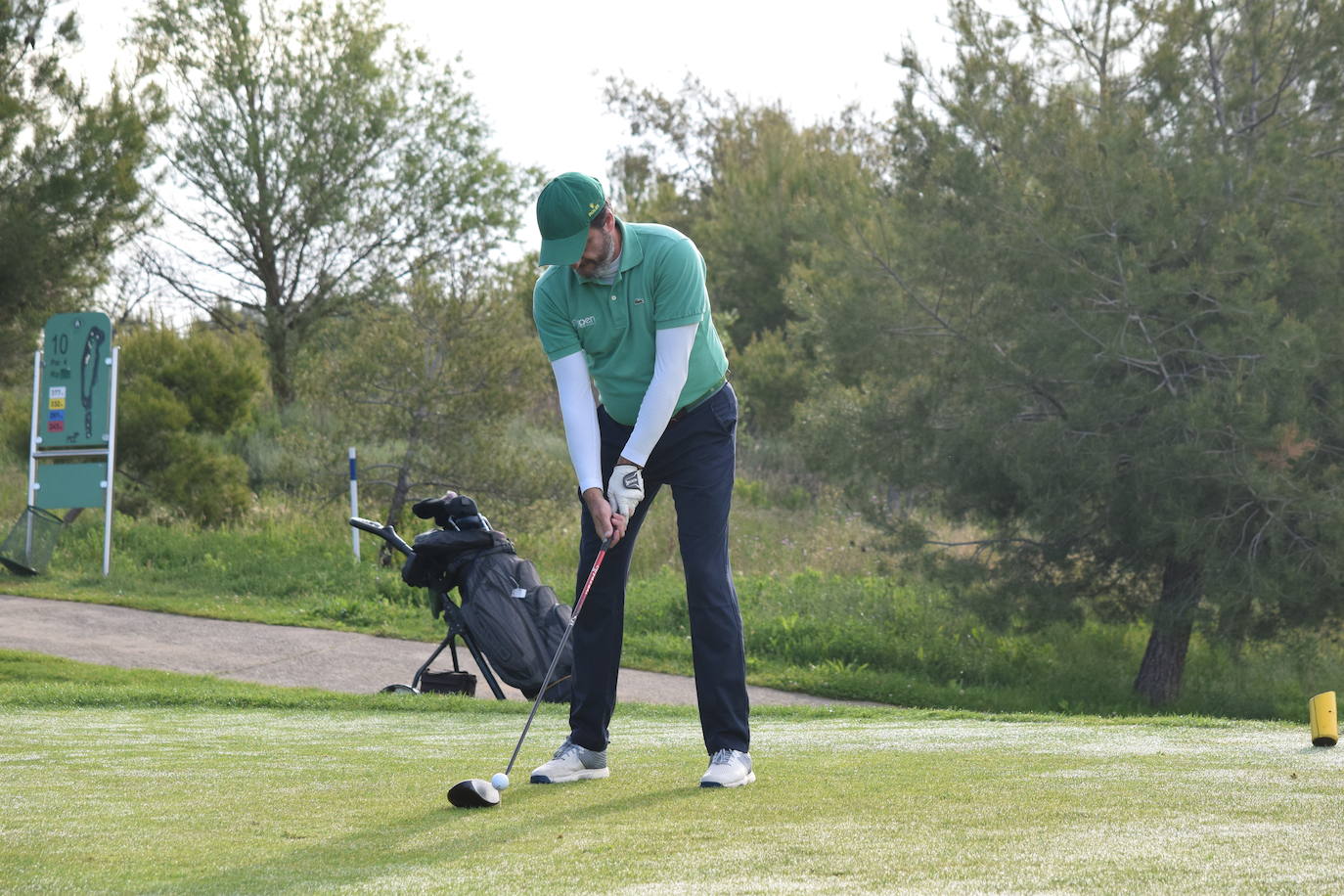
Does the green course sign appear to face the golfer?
yes

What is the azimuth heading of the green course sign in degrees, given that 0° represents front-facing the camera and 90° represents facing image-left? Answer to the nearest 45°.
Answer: approximately 0°

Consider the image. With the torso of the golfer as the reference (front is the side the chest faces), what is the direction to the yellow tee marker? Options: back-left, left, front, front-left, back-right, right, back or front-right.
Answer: back-left

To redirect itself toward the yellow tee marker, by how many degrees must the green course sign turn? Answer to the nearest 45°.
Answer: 0° — it already faces it

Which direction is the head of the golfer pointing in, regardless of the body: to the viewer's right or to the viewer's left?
to the viewer's left
